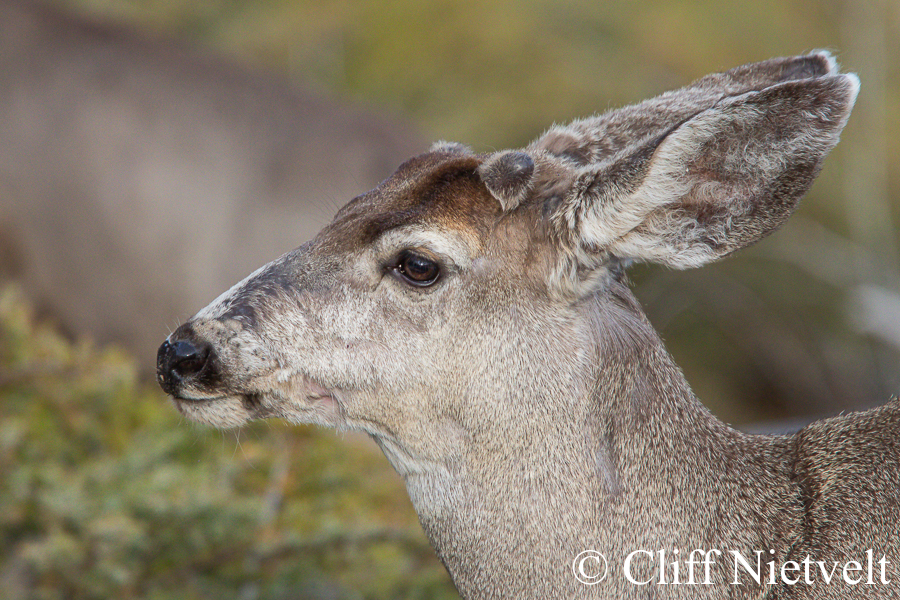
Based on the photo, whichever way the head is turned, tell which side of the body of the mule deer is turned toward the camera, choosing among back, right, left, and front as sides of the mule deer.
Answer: left
